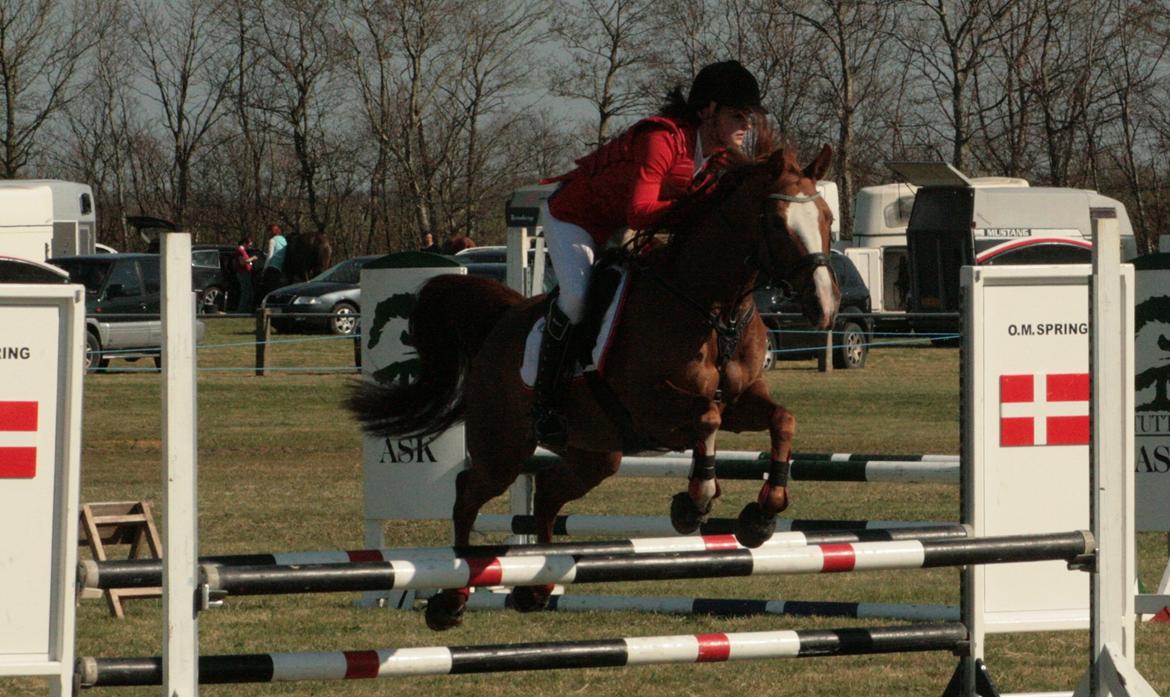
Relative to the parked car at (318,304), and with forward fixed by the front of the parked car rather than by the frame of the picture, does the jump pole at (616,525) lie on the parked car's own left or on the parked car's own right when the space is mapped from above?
on the parked car's own left

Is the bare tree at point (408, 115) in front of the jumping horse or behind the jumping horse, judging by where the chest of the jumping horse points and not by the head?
behind
